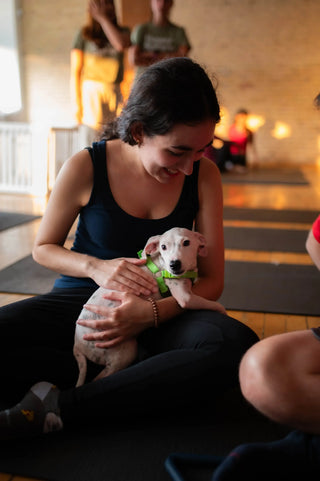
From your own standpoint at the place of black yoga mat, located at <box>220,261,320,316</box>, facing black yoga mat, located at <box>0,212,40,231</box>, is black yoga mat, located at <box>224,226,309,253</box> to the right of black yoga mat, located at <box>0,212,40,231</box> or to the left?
right

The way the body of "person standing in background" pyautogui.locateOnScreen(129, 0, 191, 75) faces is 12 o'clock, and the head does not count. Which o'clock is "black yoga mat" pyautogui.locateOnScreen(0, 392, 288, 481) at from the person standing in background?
The black yoga mat is roughly at 12 o'clock from the person standing in background.

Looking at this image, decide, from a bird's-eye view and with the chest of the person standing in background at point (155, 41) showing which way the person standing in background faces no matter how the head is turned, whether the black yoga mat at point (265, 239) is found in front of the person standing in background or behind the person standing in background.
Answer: in front
